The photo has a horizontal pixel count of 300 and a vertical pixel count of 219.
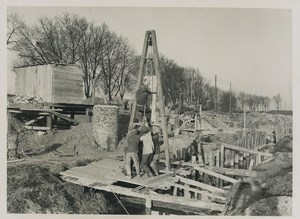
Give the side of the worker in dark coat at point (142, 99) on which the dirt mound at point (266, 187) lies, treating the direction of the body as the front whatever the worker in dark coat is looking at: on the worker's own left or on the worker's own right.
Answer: on the worker's own right

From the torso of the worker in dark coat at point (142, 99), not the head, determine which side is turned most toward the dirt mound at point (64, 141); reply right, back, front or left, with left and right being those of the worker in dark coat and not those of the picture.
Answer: left

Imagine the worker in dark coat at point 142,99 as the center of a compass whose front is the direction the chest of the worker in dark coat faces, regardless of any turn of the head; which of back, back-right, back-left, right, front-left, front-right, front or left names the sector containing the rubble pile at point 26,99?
left

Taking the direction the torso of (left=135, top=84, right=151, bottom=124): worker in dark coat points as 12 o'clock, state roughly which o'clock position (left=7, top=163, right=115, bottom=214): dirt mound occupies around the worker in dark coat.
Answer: The dirt mound is roughly at 7 o'clock from the worker in dark coat.

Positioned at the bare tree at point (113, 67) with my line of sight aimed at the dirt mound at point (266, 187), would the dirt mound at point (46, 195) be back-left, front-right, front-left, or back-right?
front-right

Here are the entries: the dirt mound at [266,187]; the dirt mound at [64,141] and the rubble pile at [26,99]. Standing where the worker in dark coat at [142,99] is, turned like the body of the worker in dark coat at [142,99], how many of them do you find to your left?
2

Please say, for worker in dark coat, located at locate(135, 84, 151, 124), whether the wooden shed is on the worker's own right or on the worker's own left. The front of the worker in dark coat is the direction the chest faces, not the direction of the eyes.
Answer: on the worker's own left

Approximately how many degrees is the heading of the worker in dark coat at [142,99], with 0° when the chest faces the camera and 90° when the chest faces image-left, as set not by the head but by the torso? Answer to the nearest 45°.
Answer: approximately 225°

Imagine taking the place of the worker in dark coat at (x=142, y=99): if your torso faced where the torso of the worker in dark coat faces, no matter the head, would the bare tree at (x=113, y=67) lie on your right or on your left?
on your left
